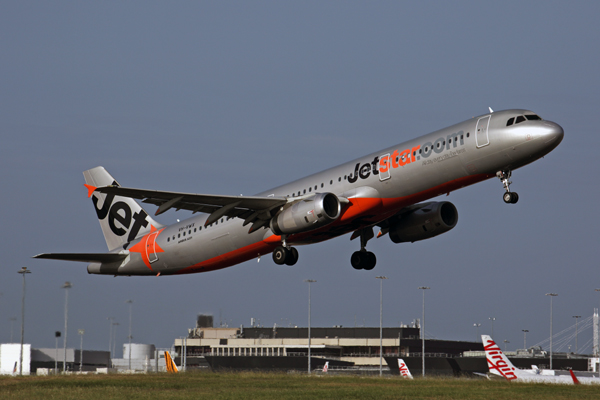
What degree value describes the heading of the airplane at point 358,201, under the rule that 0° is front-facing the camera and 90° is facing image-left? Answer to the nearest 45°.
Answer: approximately 315°
